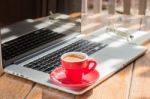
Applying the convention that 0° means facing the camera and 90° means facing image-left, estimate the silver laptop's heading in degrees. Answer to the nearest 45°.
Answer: approximately 315°
